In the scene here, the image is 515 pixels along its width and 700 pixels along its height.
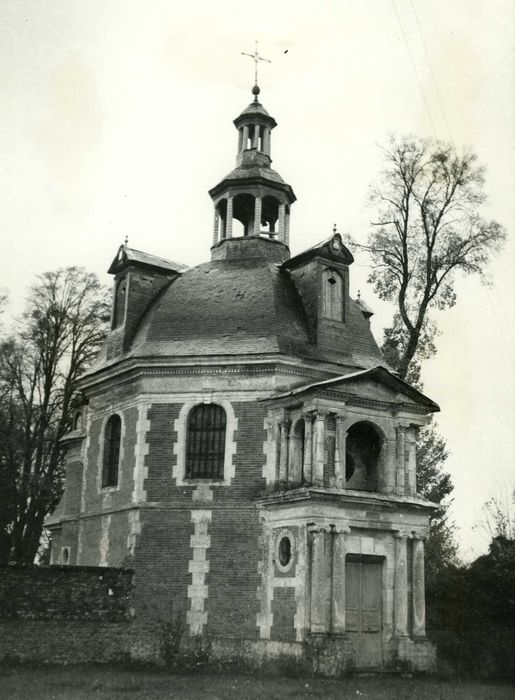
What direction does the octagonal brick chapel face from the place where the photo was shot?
facing the viewer and to the right of the viewer

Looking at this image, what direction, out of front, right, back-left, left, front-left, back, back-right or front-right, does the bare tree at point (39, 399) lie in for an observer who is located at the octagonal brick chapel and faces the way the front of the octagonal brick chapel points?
back
